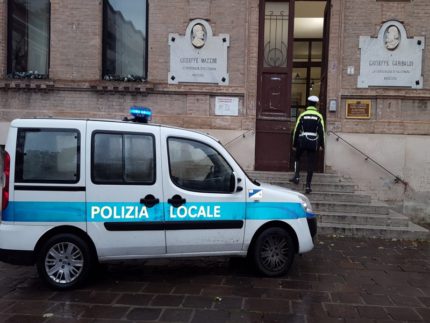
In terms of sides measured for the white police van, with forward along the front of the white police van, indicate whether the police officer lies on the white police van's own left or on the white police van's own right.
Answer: on the white police van's own left

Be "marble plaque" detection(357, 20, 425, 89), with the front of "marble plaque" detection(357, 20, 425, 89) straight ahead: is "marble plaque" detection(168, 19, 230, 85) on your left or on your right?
on your right

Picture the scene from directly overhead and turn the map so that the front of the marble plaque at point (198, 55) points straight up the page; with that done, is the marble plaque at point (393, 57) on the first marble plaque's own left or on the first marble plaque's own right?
on the first marble plaque's own left

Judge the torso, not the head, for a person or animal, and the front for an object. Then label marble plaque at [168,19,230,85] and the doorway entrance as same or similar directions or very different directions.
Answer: same or similar directions

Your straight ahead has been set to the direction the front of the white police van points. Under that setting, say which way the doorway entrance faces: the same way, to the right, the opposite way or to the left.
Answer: to the right

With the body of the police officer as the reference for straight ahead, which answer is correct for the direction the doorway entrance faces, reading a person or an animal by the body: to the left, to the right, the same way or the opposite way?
the opposite way

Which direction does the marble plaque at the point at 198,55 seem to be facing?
toward the camera

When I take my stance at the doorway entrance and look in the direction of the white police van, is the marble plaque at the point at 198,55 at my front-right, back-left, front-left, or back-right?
front-right

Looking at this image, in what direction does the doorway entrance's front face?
toward the camera

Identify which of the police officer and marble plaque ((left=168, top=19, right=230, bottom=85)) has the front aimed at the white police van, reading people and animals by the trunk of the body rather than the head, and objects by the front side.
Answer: the marble plaque

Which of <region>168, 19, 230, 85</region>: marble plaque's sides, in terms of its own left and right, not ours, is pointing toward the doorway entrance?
left

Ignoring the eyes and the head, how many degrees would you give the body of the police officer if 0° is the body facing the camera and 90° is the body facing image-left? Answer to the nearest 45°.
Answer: approximately 180°

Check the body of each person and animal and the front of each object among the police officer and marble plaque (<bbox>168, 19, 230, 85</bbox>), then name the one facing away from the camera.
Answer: the police officer

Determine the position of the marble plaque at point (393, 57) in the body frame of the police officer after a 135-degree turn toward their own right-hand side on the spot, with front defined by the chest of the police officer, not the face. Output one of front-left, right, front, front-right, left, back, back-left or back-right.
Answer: left

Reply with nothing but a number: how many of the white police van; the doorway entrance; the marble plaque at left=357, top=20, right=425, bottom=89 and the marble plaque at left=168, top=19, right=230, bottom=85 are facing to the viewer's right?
1

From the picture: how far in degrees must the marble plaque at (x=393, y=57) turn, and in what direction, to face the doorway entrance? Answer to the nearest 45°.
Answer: approximately 90° to its right

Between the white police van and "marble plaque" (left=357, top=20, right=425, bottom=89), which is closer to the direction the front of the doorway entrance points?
the white police van

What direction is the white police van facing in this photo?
to the viewer's right

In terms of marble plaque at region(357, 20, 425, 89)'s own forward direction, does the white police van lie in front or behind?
in front

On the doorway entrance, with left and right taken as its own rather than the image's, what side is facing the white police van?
front
